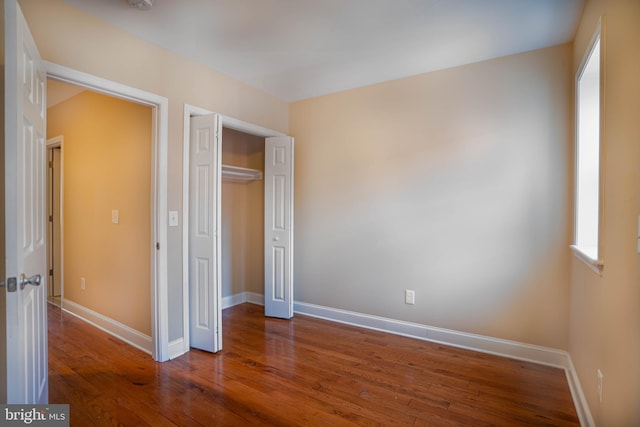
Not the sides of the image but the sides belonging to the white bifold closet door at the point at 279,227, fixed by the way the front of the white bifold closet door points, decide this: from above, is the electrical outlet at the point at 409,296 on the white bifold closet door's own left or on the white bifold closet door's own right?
on the white bifold closet door's own left

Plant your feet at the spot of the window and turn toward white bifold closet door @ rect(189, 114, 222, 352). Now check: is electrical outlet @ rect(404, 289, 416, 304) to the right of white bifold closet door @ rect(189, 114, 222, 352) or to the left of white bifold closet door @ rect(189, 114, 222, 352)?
right

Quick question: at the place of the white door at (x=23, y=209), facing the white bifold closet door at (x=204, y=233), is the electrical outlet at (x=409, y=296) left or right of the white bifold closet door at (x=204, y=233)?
right
